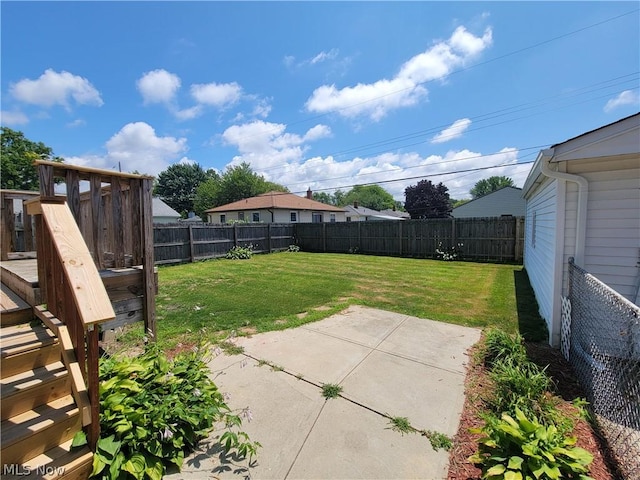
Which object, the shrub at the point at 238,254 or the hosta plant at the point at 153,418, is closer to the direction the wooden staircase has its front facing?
the hosta plant

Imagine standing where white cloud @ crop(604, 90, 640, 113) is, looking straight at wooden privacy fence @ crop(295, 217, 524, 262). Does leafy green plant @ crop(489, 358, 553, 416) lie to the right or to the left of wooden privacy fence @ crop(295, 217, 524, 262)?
left

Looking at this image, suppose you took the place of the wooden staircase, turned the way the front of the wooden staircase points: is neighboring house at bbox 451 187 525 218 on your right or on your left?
on your left

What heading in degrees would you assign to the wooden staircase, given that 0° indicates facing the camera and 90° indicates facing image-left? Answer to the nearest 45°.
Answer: approximately 315°
